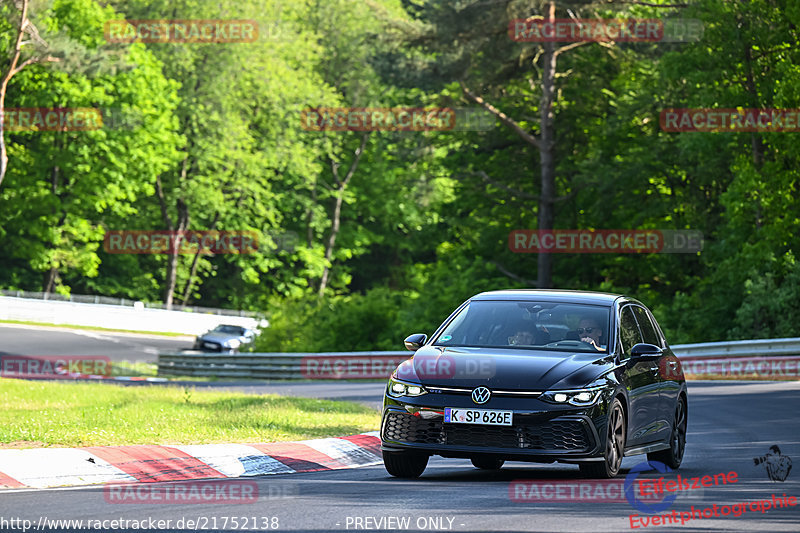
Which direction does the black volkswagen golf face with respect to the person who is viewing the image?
facing the viewer and to the left of the viewer

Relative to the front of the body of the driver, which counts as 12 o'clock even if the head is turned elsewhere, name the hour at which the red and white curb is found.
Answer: The red and white curb is roughly at 1 o'clock from the driver.

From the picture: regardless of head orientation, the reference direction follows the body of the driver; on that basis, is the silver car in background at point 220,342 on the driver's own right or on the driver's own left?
on the driver's own right

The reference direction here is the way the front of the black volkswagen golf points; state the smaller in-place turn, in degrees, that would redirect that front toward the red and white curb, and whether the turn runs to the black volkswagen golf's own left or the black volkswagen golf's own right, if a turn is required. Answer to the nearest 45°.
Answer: approximately 45° to the black volkswagen golf's own right
